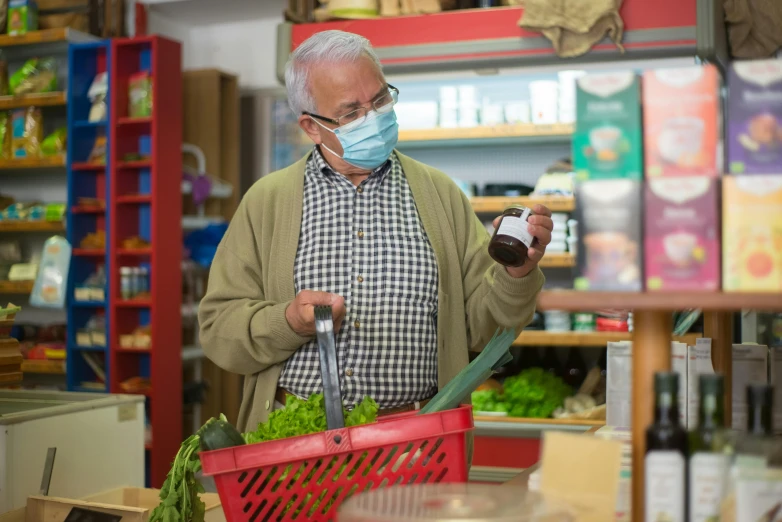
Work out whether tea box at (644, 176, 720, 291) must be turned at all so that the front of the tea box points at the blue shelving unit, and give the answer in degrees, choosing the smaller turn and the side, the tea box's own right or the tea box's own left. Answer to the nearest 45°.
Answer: approximately 135° to the tea box's own right

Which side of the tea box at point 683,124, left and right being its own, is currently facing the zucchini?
right

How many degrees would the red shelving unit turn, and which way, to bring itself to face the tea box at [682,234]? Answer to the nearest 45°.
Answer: approximately 45° to its left

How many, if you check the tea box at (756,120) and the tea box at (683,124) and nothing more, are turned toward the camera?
2
